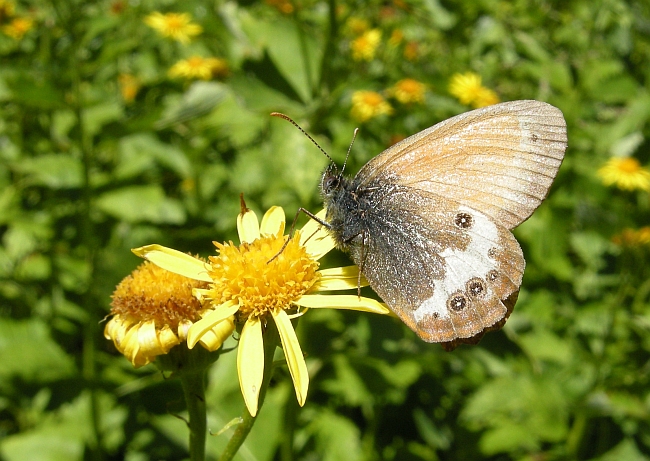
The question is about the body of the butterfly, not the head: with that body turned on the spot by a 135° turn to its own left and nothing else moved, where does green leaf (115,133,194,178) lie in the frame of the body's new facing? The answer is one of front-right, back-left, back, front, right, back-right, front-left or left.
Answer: back

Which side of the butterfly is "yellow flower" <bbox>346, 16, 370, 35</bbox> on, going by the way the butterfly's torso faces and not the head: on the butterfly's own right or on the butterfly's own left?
on the butterfly's own right

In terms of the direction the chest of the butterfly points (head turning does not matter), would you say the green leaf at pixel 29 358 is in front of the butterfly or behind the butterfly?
in front

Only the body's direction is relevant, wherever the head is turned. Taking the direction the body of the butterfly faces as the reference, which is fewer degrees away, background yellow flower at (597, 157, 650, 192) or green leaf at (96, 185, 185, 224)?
the green leaf

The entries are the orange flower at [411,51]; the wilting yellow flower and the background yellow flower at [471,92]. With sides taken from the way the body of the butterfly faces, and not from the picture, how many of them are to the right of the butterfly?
2

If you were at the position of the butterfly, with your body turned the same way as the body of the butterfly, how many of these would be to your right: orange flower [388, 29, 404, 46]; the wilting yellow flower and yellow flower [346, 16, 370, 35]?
2

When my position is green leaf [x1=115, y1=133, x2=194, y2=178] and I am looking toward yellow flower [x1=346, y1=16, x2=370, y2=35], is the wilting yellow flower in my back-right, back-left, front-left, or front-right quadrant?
back-right

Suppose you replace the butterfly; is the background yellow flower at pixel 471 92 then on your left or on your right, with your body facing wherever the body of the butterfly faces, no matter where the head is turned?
on your right

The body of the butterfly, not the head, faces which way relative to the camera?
to the viewer's left

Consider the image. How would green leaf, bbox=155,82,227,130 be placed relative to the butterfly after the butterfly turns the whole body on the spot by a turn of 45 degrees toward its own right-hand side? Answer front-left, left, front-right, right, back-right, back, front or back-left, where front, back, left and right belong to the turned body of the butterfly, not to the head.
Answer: front

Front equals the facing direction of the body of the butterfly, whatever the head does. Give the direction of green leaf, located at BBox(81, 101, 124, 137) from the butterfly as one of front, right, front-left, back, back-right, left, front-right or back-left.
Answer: front-right

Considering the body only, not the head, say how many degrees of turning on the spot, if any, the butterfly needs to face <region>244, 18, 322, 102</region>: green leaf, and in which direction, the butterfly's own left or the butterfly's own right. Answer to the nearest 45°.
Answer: approximately 45° to the butterfly's own right

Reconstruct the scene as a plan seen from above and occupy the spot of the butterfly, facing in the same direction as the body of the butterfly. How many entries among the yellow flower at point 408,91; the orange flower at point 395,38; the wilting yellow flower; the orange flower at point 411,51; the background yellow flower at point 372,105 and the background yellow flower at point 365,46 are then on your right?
5

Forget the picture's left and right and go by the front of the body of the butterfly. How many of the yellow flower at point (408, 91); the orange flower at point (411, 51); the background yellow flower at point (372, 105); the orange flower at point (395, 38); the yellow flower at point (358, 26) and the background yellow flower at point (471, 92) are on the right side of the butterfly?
6

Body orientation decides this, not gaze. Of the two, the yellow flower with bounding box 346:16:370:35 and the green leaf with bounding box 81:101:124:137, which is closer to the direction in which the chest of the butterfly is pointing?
the green leaf
